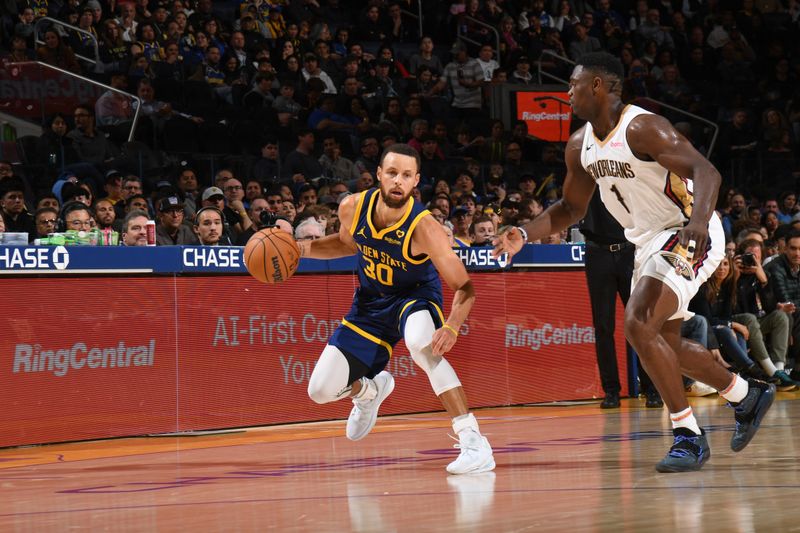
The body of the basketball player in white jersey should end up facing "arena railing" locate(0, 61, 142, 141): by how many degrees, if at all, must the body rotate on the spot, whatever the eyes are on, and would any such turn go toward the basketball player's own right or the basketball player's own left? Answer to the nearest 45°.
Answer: approximately 90° to the basketball player's own right

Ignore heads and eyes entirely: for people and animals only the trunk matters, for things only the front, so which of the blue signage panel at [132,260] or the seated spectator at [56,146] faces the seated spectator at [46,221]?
the seated spectator at [56,146]

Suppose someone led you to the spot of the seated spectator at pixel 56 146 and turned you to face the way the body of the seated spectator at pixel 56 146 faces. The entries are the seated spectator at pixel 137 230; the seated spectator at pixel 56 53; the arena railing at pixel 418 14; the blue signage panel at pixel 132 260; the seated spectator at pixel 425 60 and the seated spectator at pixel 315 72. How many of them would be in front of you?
2

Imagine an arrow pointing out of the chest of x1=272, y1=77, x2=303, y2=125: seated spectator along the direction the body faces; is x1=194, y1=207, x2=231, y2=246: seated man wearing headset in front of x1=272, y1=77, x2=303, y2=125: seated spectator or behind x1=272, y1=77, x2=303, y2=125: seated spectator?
in front

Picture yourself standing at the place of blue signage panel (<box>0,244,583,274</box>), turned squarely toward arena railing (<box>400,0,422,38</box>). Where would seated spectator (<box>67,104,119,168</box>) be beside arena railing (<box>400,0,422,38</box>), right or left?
left

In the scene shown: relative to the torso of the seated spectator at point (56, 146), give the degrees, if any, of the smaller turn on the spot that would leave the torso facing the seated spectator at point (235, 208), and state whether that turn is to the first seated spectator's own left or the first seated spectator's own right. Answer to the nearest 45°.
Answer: approximately 90° to the first seated spectator's own left

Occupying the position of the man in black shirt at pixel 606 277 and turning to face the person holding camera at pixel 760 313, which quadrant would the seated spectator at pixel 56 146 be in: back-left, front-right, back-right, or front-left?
back-left

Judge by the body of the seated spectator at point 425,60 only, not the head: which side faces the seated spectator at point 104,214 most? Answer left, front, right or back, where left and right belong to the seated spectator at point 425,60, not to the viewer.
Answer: front

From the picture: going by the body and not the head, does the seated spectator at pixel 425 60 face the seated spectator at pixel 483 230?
yes

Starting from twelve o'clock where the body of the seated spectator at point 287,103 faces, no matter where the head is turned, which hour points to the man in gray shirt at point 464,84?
The man in gray shirt is roughly at 8 o'clock from the seated spectator.

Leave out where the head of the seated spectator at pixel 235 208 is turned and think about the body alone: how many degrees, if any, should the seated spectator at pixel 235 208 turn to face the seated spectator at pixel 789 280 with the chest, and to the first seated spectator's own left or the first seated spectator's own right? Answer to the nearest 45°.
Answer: approximately 90° to the first seated spectator's own left

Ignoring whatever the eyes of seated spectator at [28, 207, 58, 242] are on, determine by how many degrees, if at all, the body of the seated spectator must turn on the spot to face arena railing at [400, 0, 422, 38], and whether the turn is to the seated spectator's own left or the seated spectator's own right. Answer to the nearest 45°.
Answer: approximately 90° to the seated spectator's own left
